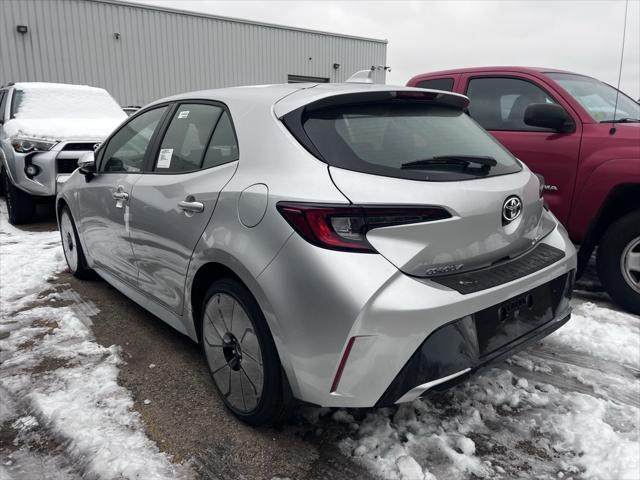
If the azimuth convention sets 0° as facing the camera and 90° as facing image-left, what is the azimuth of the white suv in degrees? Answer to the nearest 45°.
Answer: approximately 315°

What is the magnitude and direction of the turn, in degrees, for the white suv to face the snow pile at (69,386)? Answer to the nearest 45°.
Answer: approximately 45° to its right

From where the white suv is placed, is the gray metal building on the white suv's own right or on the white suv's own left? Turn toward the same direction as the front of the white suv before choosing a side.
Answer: on the white suv's own left

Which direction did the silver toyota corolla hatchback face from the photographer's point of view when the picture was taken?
facing away from the viewer and to the left of the viewer

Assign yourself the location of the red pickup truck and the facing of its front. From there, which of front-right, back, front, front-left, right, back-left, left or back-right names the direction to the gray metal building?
back

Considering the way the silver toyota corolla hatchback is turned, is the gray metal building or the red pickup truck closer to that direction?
the gray metal building
